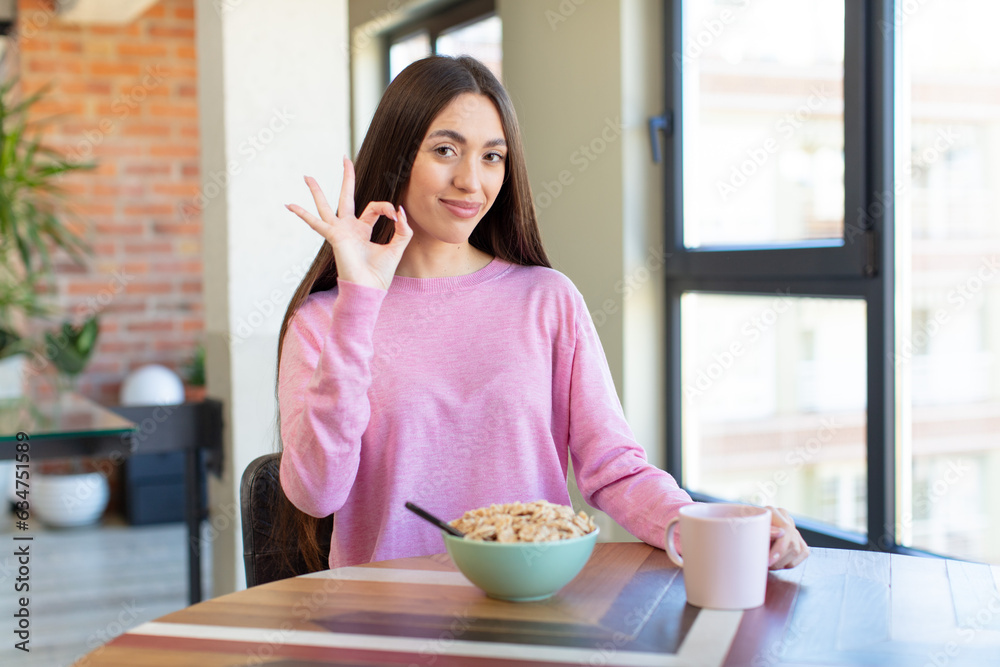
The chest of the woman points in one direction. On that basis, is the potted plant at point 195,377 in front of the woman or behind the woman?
behind

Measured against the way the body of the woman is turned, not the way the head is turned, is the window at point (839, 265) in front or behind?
behind

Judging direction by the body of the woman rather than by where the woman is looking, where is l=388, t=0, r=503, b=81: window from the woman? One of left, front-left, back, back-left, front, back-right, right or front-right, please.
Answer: back

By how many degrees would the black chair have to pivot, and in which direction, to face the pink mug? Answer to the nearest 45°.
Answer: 0° — it already faces it

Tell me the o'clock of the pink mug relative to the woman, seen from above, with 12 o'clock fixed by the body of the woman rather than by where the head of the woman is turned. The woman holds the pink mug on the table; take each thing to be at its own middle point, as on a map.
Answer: The pink mug is roughly at 11 o'clock from the woman.

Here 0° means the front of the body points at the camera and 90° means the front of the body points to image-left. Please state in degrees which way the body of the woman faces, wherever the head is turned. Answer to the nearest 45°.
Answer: approximately 0°

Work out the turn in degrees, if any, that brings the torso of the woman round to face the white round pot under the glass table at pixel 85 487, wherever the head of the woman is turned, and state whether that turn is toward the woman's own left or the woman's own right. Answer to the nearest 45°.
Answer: approximately 135° to the woman's own right

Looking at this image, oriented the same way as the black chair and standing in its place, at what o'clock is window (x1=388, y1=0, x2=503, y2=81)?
The window is roughly at 8 o'clock from the black chair.

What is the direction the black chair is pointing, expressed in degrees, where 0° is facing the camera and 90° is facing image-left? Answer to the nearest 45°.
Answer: approximately 315°

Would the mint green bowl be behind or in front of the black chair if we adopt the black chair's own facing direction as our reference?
in front
